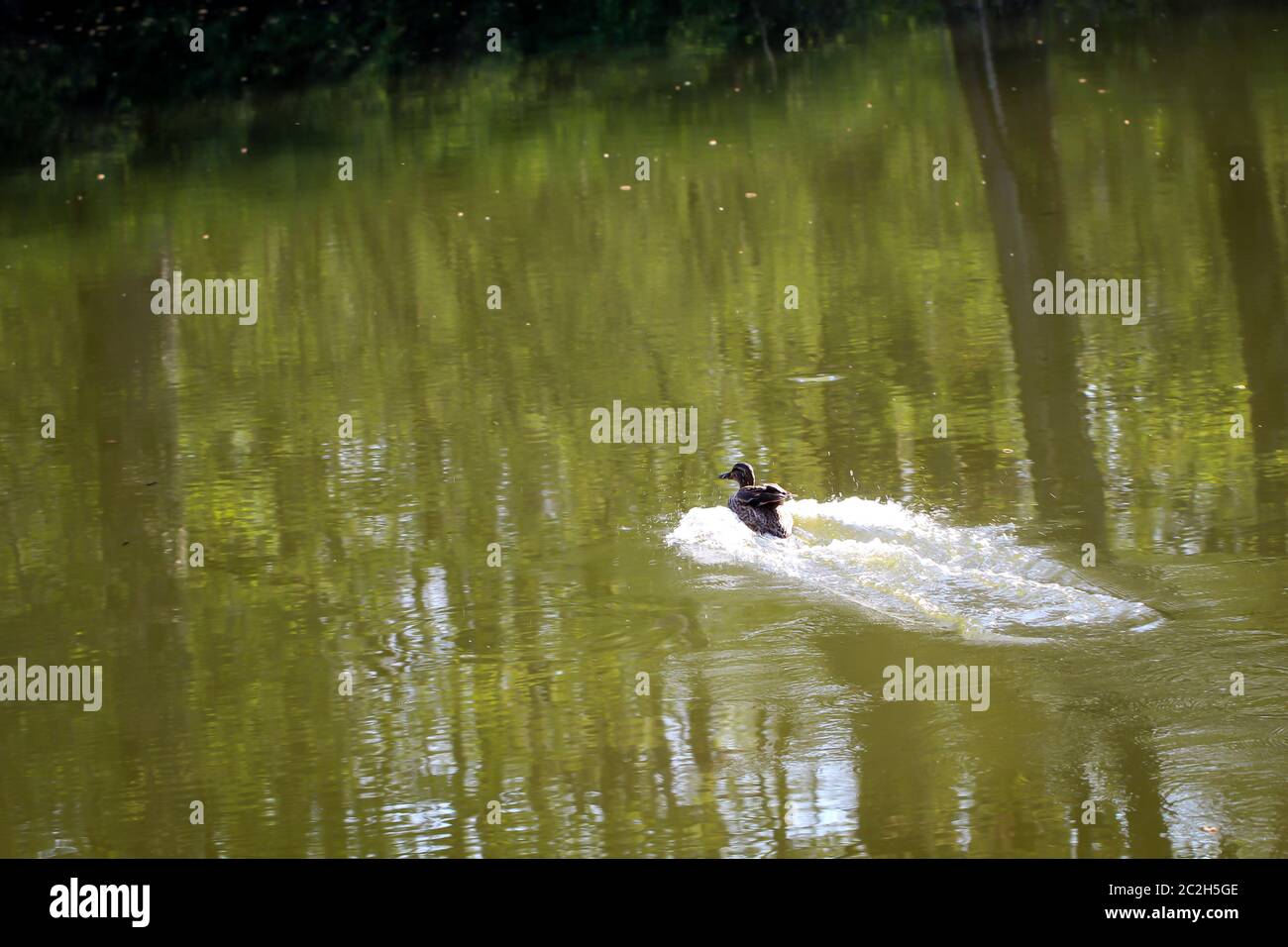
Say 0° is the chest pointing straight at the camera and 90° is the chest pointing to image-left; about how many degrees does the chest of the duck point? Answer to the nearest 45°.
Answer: approximately 135°
